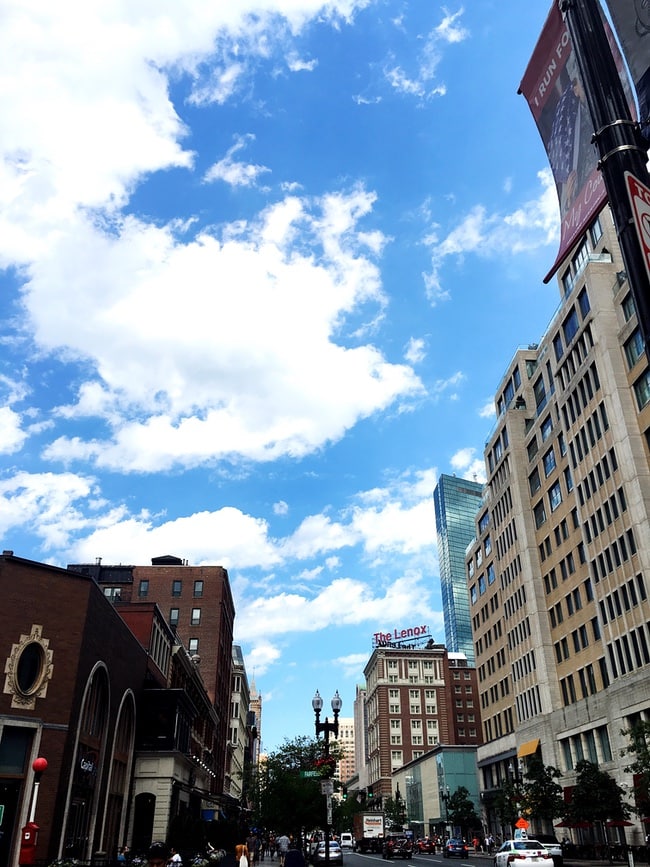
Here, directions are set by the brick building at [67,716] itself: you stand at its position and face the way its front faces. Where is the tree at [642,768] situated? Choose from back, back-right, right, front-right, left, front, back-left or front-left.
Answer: front-left

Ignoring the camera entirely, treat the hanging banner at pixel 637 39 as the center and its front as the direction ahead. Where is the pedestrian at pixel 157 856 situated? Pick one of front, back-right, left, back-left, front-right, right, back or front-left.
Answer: right

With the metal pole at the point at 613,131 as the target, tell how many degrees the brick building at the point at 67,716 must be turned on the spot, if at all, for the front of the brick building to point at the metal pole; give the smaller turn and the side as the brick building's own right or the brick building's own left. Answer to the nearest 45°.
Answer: approximately 45° to the brick building's own right

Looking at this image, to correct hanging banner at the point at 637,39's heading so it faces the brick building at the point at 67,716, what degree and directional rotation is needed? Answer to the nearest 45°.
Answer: approximately 135° to its right

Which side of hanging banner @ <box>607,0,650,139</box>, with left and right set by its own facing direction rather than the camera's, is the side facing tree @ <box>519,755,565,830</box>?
back

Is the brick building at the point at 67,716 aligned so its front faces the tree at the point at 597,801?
yes

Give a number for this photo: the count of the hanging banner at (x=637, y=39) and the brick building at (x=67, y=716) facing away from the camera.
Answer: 0

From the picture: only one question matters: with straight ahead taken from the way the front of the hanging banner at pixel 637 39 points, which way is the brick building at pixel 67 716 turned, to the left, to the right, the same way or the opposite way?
to the left

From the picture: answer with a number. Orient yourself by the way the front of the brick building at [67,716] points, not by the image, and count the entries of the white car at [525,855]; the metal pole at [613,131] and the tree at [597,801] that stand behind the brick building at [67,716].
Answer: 0

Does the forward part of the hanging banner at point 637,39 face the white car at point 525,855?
no

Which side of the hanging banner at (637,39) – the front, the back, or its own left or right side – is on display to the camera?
front

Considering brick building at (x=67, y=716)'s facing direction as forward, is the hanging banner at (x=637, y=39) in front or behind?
in front

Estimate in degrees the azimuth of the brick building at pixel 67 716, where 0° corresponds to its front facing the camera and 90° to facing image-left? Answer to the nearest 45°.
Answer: approximately 315°

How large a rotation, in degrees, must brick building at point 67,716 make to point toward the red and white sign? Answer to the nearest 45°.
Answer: approximately 45° to its right

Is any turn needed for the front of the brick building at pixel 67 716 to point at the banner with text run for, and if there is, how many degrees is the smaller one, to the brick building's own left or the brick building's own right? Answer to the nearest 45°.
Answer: approximately 45° to the brick building's own right

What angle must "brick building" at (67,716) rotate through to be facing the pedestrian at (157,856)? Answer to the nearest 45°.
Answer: approximately 45° to its right

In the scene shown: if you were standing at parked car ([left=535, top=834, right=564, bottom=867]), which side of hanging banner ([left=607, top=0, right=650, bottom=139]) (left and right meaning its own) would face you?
back
